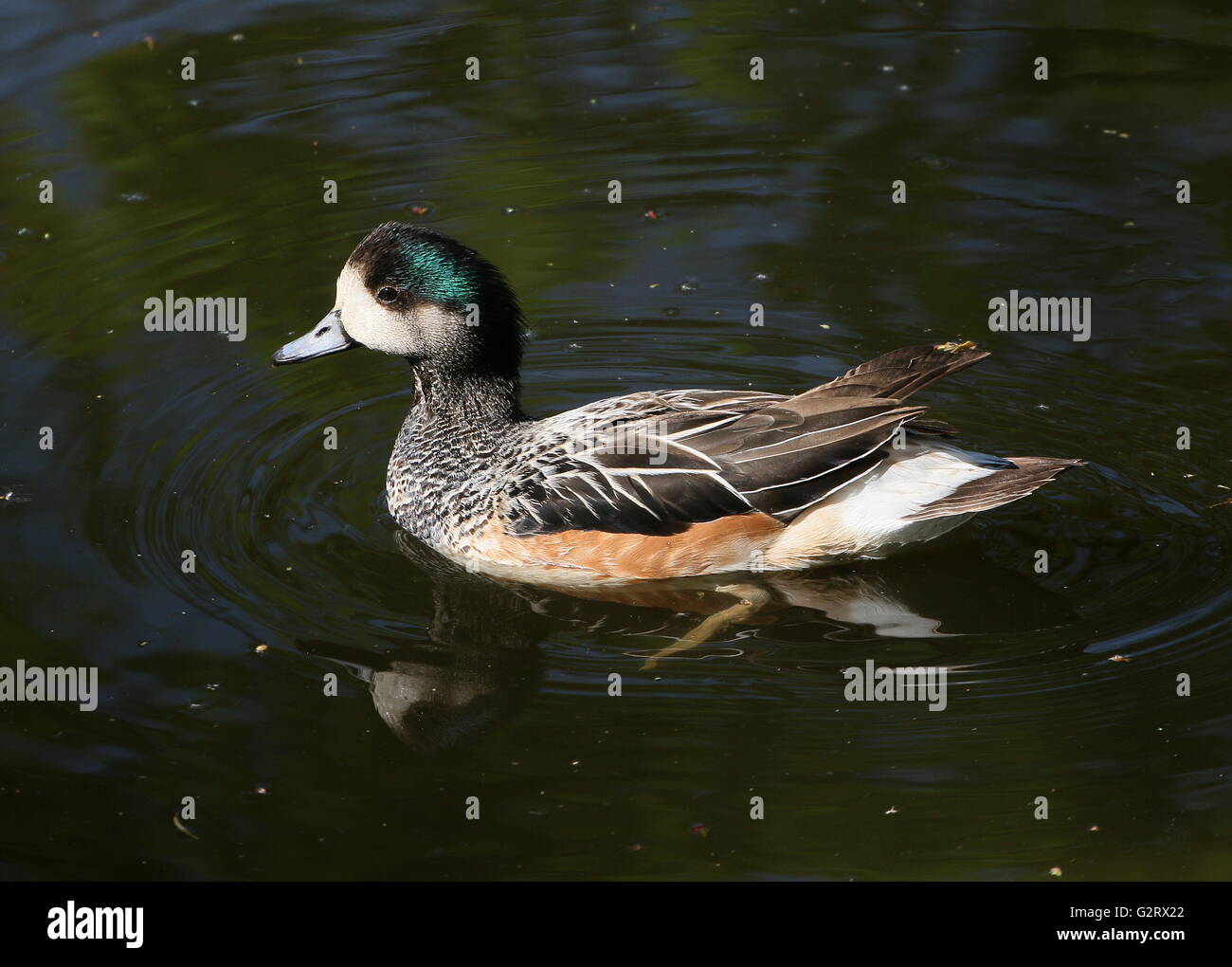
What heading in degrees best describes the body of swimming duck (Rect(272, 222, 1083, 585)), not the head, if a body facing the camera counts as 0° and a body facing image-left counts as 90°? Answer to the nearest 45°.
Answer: approximately 90°
